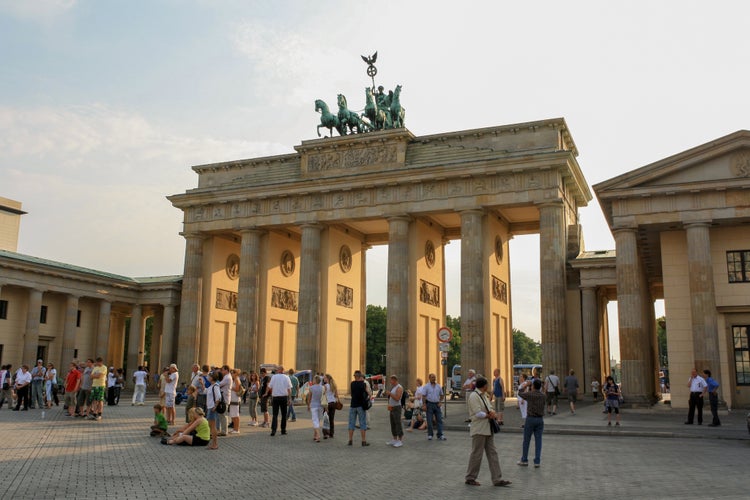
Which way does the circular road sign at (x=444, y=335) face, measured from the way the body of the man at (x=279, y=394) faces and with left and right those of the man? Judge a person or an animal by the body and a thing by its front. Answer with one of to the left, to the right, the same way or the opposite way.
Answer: the opposite way

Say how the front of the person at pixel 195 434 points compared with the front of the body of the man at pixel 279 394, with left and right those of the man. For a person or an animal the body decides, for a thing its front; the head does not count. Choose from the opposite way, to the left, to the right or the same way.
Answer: to the left

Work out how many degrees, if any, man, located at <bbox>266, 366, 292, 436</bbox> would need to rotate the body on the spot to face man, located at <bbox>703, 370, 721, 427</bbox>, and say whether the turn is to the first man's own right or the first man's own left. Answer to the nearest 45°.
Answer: approximately 90° to the first man's own right

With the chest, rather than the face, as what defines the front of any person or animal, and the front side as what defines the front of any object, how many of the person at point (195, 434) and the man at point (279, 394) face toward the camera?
0

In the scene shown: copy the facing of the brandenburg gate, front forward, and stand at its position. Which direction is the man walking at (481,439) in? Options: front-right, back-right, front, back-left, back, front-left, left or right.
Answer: front-left

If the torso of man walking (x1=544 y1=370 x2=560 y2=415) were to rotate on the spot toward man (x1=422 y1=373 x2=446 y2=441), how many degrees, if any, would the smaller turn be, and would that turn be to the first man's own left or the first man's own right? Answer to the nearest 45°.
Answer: approximately 180°

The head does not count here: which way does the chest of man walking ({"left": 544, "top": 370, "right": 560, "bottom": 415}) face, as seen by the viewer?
away from the camera

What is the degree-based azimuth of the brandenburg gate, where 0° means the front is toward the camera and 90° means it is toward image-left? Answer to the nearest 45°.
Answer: approximately 45°

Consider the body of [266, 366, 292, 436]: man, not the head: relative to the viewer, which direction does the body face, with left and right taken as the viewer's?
facing away from the viewer
